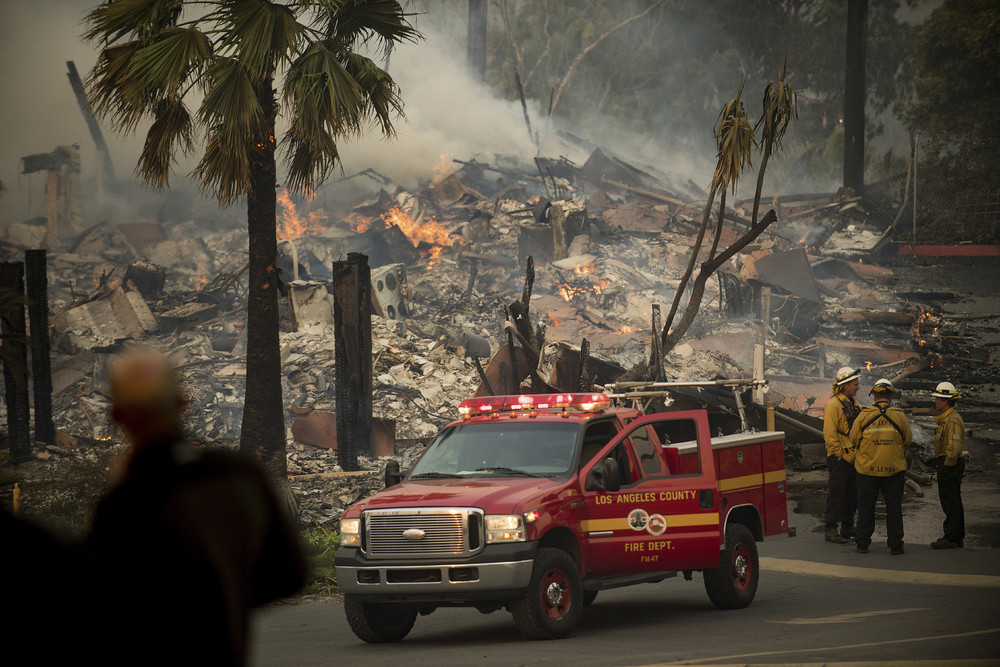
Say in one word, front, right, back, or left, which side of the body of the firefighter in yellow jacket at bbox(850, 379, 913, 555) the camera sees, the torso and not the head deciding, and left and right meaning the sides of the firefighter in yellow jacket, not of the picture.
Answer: back

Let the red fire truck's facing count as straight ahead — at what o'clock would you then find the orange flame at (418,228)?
The orange flame is roughly at 4 o'clock from the red fire truck.

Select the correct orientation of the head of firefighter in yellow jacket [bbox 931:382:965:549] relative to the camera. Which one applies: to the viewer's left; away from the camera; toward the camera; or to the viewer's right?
to the viewer's left

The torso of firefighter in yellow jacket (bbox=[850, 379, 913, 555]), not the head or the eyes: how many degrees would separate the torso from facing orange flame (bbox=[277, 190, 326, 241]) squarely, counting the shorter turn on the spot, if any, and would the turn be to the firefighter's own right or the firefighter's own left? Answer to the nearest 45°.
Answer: approximately 45° to the firefighter's own left

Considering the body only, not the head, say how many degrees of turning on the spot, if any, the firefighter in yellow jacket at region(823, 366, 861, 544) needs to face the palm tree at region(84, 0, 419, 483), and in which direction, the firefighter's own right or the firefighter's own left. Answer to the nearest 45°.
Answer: approximately 180°

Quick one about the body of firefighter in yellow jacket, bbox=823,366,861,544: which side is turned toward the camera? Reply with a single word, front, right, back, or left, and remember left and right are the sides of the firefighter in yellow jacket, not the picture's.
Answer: right

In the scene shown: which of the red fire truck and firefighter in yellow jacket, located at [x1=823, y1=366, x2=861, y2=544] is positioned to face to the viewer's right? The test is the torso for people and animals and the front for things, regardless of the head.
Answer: the firefighter in yellow jacket

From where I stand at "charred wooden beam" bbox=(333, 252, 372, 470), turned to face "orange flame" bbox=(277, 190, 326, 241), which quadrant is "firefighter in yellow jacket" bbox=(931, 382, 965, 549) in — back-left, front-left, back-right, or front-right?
back-right

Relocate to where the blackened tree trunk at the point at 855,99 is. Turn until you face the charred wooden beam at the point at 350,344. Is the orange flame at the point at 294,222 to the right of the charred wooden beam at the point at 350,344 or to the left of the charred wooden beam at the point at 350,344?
right

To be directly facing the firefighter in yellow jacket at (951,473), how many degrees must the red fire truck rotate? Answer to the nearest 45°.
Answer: approximately 180°

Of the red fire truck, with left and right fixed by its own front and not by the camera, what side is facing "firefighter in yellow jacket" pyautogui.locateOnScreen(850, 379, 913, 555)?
back

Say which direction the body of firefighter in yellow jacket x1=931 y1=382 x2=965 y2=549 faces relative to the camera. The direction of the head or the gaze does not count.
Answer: to the viewer's left

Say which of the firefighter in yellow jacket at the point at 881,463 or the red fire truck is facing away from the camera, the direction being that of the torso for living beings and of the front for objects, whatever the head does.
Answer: the firefighter in yellow jacket

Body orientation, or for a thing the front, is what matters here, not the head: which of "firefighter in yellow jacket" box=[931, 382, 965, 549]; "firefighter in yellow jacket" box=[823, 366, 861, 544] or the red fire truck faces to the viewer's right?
"firefighter in yellow jacket" box=[823, 366, 861, 544]

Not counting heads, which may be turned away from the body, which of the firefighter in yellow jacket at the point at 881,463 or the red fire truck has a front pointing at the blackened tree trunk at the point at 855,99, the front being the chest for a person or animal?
the firefighter in yellow jacket

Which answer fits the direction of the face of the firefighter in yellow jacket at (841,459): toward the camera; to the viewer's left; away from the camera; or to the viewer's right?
to the viewer's right

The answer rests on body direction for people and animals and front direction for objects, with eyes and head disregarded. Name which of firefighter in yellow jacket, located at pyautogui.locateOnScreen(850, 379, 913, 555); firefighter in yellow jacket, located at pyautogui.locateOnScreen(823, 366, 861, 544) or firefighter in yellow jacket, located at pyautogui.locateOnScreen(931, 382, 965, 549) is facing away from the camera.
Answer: firefighter in yellow jacket, located at pyautogui.locateOnScreen(850, 379, 913, 555)
